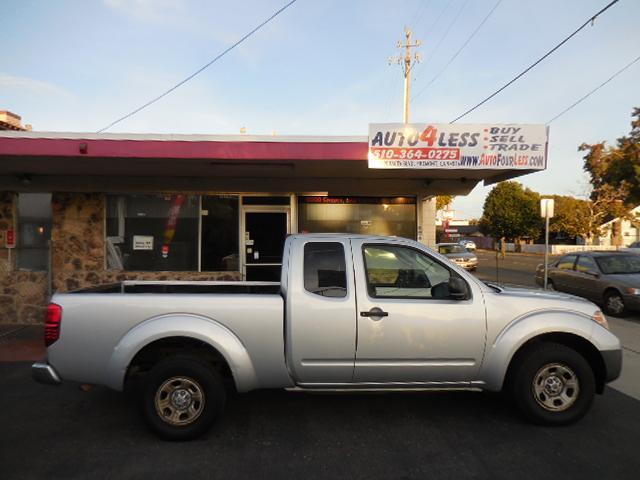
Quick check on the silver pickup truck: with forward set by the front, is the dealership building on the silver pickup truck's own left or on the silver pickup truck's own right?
on the silver pickup truck's own left

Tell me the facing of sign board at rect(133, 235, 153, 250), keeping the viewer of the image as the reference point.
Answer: facing the viewer

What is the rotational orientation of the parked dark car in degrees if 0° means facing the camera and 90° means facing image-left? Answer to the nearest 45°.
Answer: approximately 315°

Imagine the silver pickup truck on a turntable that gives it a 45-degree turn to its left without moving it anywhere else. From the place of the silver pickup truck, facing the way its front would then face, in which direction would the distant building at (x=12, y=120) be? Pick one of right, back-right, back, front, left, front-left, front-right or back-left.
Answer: left

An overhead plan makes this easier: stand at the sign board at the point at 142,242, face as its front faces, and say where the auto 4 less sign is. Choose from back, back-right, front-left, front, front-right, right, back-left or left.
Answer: front-left

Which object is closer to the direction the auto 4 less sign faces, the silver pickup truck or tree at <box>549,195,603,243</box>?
the silver pickup truck

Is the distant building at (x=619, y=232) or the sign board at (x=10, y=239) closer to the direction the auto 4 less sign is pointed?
the sign board

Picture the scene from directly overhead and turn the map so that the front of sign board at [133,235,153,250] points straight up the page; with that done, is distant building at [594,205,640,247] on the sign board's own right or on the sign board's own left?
on the sign board's own left

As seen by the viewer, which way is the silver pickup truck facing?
to the viewer's right

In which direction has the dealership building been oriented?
toward the camera

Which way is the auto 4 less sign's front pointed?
toward the camera

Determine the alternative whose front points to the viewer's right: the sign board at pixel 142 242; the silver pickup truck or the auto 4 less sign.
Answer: the silver pickup truck
